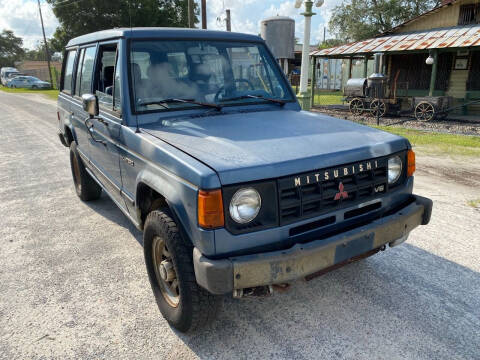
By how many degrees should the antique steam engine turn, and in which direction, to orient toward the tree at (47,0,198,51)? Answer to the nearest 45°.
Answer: approximately 45° to its right

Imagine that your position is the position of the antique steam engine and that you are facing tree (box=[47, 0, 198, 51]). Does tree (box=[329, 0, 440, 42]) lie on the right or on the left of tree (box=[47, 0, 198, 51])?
right

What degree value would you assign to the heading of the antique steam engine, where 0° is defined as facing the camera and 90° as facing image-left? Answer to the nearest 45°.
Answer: approximately 90°

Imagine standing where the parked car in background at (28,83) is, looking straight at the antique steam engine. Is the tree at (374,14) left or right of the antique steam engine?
left

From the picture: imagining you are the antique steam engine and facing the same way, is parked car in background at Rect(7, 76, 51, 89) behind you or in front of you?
in front

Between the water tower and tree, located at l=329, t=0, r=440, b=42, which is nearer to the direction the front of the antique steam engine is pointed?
the water tower

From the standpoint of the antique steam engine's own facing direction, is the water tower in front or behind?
in front

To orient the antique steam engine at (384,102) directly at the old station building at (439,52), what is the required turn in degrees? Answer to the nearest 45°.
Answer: approximately 135° to its right

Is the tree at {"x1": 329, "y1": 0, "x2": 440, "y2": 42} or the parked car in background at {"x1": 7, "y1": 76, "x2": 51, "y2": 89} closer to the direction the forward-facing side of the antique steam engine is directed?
the parked car in background

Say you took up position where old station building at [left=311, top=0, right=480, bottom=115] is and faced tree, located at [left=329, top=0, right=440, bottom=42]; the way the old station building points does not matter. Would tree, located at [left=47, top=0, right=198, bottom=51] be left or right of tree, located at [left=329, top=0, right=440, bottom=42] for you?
left

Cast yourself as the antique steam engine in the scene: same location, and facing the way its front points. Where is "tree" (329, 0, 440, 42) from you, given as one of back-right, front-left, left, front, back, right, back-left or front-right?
right
